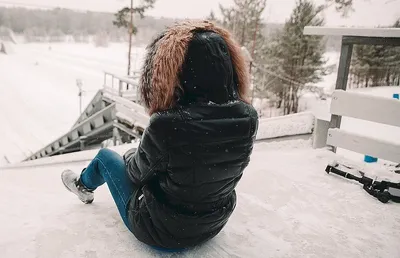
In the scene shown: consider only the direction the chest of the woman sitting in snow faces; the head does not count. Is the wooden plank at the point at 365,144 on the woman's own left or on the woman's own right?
on the woman's own right

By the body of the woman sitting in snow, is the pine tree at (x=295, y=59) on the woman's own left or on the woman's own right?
on the woman's own right

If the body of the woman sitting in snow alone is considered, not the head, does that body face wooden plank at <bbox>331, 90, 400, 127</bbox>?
no

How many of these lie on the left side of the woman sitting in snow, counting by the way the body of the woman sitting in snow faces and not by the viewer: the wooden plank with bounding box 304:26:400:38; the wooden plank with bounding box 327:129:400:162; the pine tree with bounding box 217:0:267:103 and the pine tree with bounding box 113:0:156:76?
0

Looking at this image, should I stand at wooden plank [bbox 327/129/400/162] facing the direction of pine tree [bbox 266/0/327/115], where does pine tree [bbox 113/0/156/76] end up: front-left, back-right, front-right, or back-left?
front-left

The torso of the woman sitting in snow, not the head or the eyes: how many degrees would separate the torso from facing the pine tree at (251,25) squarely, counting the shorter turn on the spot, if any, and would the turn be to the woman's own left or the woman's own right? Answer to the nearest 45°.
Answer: approximately 45° to the woman's own right

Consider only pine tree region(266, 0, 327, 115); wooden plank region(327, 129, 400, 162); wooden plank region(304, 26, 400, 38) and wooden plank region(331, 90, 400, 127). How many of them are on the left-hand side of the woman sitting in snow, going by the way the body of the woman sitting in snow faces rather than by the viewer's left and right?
0

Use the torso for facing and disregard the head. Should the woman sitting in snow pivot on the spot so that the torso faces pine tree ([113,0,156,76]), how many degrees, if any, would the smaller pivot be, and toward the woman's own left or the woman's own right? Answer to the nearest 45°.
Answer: approximately 45° to the woman's own right

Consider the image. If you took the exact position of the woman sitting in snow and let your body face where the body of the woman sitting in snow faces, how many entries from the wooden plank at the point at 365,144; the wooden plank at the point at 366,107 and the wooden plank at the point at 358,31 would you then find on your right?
3

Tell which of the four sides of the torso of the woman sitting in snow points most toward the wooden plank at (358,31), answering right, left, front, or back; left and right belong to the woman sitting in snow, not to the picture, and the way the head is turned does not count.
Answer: right

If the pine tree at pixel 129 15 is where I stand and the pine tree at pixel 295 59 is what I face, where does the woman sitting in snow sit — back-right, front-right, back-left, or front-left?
front-right

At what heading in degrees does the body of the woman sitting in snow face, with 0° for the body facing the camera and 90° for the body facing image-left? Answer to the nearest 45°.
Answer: approximately 135°
